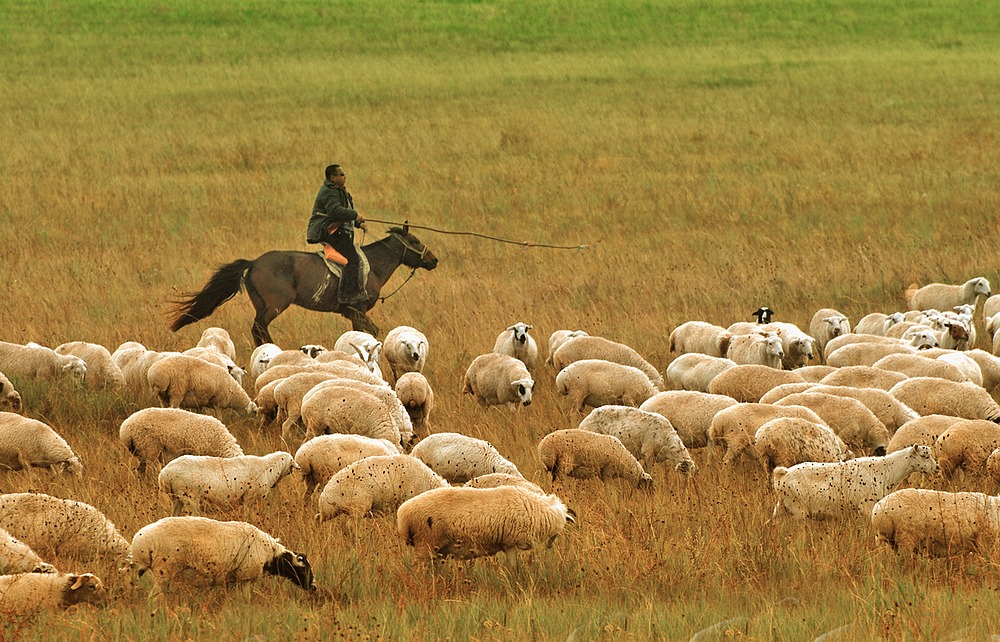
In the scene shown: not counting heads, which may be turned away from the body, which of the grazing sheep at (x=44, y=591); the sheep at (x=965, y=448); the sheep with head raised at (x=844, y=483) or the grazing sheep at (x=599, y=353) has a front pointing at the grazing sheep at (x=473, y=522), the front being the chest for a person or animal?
the grazing sheep at (x=44, y=591)

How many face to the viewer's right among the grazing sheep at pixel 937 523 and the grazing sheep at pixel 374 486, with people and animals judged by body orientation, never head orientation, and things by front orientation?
2

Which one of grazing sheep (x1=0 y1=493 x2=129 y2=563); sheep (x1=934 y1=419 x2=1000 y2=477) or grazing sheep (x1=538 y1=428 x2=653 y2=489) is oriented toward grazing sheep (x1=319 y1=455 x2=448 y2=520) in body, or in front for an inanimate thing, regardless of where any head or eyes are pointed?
grazing sheep (x1=0 y1=493 x2=129 y2=563)

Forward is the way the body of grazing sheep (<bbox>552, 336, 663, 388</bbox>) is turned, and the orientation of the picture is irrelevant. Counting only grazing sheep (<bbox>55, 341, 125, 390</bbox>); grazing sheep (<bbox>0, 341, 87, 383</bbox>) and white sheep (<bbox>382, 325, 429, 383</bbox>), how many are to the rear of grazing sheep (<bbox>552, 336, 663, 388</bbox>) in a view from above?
3

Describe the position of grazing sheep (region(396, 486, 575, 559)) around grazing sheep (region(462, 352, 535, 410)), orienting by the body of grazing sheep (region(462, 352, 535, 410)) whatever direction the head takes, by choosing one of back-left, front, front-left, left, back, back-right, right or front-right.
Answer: front-right

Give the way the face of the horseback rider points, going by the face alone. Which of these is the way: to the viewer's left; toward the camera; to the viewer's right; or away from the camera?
to the viewer's right

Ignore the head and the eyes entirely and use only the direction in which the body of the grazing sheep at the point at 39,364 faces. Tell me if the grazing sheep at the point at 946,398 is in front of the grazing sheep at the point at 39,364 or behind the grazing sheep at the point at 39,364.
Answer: in front

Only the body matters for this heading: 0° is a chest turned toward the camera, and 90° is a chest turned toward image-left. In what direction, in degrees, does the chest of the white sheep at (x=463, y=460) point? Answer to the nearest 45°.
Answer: approximately 270°

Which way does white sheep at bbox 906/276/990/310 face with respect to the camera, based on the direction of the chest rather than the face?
to the viewer's right

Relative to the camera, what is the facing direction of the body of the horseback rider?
to the viewer's right

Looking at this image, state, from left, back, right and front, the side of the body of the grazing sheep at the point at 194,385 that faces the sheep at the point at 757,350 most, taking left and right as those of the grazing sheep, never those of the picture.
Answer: front

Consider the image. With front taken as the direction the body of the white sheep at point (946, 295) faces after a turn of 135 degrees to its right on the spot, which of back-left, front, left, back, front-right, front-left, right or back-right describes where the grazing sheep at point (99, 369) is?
front
